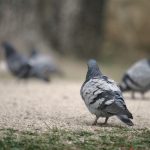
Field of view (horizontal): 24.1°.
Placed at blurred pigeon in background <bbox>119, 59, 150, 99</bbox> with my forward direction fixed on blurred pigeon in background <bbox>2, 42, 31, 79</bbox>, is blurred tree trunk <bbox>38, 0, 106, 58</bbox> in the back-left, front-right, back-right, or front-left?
front-right

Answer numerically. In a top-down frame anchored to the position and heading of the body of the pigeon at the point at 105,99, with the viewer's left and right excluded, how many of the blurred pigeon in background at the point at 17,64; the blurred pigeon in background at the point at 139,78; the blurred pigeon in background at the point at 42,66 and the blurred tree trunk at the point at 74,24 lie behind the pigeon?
0

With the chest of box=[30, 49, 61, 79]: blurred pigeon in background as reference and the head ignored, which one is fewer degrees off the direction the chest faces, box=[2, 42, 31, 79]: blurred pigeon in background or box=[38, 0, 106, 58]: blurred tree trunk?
the blurred pigeon in background

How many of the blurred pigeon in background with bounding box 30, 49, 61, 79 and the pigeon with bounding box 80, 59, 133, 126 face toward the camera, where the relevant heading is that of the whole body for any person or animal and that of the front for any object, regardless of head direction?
0

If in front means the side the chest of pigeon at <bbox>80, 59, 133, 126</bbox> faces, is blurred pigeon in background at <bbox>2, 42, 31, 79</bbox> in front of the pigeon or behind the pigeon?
in front

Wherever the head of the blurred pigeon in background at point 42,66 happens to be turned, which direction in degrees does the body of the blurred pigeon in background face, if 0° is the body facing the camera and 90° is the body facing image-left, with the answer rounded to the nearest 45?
approximately 90°

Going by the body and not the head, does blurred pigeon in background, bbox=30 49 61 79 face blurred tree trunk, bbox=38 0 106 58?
no

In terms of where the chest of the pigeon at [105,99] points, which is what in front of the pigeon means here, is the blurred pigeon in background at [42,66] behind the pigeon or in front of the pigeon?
in front

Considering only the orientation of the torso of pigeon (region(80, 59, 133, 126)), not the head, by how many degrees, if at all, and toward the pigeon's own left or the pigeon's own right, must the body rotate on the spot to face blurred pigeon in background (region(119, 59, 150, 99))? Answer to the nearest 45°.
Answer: approximately 45° to the pigeon's own right

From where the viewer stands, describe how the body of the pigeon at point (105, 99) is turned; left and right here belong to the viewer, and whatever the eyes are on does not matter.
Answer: facing away from the viewer and to the left of the viewer
